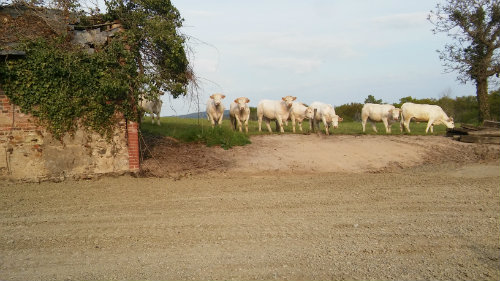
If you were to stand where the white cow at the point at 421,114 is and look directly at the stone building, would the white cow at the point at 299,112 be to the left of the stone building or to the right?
right

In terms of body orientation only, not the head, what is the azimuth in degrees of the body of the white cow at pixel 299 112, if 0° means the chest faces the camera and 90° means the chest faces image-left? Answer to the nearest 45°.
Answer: approximately 315°

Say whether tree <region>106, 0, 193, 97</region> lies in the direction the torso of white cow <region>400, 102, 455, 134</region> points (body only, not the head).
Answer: no

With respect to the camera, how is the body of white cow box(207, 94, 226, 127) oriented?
toward the camera

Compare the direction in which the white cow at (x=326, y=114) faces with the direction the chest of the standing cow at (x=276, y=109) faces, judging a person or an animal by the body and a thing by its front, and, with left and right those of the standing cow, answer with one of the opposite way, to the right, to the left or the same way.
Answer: the same way

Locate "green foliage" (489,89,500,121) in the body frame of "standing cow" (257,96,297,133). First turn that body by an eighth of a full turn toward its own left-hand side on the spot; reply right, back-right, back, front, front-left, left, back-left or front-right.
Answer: front-left

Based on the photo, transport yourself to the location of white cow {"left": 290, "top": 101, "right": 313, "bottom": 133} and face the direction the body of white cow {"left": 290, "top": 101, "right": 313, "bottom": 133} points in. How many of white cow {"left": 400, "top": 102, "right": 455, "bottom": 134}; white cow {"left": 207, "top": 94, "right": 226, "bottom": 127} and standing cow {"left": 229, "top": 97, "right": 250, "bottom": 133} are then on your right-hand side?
2

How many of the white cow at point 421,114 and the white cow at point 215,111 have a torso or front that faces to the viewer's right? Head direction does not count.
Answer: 1

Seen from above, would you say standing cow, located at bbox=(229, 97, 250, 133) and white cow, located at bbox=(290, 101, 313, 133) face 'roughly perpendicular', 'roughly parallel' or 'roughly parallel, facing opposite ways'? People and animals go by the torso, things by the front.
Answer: roughly parallel

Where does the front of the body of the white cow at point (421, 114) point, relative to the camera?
to the viewer's right

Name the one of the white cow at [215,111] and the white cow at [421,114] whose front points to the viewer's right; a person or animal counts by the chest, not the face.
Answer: the white cow at [421,114]

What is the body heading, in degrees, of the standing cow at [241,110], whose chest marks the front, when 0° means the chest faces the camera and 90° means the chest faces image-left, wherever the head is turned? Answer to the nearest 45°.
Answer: approximately 315°

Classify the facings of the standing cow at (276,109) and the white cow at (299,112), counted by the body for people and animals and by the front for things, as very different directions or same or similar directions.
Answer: same or similar directions

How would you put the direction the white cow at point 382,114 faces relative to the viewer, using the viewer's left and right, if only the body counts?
facing the viewer and to the right of the viewer

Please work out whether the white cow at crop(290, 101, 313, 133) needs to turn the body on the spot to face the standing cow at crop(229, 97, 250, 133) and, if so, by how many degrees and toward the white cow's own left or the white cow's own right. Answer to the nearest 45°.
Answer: approximately 90° to the white cow's own right

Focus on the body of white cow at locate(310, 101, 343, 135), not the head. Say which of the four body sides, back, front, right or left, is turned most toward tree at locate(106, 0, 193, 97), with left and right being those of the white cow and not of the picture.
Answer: right
